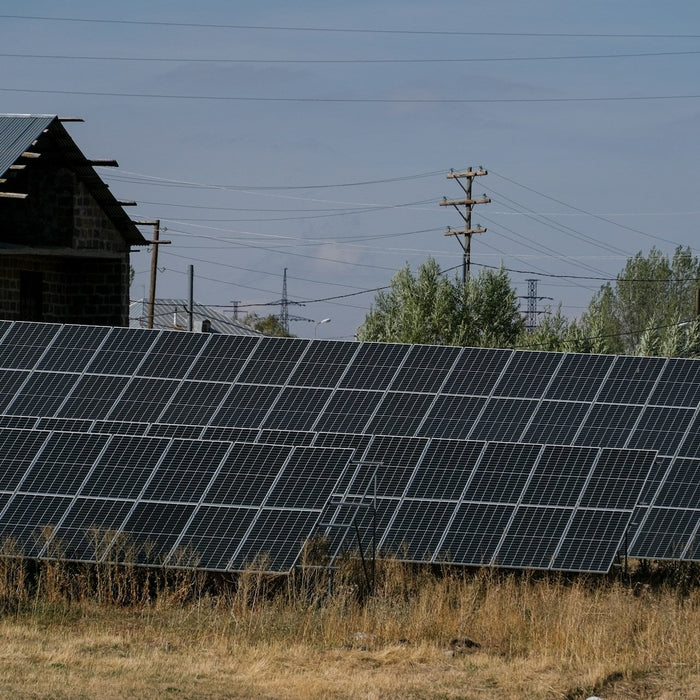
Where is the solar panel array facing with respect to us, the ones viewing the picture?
facing the viewer and to the left of the viewer

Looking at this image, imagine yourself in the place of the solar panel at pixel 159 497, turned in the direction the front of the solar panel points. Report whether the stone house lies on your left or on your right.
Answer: on your right

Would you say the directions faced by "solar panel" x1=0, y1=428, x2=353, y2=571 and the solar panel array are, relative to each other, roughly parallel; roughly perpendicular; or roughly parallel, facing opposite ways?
roughly parallel

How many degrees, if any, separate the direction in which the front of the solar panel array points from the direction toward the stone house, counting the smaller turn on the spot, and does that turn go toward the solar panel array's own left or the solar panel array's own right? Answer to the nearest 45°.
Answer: approximately 90° to the solar panel array's own right
